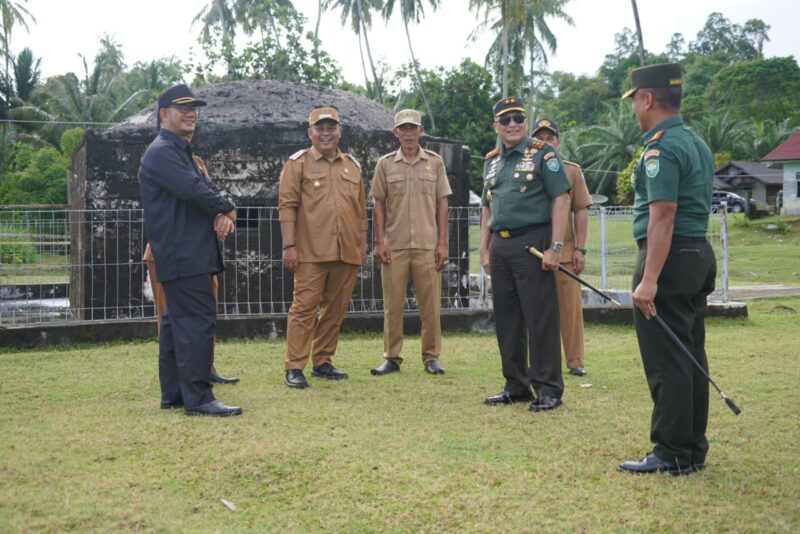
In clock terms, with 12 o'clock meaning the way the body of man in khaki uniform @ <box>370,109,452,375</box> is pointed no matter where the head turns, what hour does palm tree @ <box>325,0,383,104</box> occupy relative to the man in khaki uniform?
The palm tree is roughly at 6 o'clock from the man in khaki uniform.

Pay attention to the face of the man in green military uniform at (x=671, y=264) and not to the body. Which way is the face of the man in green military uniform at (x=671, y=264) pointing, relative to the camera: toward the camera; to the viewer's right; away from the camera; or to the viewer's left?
to the viewer's left

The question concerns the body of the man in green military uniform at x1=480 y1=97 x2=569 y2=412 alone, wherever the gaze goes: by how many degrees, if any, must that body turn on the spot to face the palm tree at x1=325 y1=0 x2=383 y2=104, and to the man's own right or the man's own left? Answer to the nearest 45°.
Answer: approximately 135° to the man's own right

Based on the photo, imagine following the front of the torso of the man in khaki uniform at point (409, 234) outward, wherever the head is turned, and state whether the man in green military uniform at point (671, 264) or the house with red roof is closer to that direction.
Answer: the man in green military uniform

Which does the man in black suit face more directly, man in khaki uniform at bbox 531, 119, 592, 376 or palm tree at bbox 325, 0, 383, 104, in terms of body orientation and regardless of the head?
the man in khaki uniform

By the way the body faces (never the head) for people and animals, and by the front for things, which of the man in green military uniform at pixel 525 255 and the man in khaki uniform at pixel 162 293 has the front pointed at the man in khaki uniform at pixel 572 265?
the man in khaki uniform at pixel 162 293

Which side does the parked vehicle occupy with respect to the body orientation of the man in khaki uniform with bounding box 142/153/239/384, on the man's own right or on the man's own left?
on the man's own left

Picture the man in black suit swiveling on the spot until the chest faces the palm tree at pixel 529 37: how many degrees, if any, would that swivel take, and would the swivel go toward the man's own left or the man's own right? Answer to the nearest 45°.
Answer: approximately 45° to the man's own left
